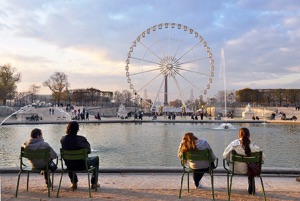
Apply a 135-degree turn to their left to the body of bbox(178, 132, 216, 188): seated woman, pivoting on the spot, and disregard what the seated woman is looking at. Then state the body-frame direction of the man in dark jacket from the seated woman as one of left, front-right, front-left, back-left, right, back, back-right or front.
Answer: front-right

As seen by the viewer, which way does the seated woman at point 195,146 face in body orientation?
away from the camera

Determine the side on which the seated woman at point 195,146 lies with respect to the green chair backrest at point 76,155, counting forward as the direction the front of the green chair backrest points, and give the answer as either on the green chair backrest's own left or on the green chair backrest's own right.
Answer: on the green chair backrest's own right

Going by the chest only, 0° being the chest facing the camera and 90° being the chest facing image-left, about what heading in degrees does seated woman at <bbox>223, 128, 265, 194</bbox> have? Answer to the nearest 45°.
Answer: approximately 180°

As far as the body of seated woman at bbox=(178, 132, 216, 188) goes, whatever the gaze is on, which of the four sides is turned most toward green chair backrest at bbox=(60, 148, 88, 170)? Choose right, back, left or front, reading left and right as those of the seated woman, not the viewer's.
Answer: left

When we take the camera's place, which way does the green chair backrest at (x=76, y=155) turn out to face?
facing away from the viewer

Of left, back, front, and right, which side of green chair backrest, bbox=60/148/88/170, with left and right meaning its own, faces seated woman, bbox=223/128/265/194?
right

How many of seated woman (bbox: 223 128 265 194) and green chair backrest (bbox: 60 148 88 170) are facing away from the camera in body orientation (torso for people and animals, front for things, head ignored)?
2

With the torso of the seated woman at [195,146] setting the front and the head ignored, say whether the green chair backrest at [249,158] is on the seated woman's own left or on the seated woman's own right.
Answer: on the seated woman's own right

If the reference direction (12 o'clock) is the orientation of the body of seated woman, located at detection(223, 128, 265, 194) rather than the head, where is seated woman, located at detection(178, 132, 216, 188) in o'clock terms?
seated woman, located at detection(178, 132, 216, 188) is roughly at 9 o'clock from seated woman, located at detection(223, 128, 265, 194).

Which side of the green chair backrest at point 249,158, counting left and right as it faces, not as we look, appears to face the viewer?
back
